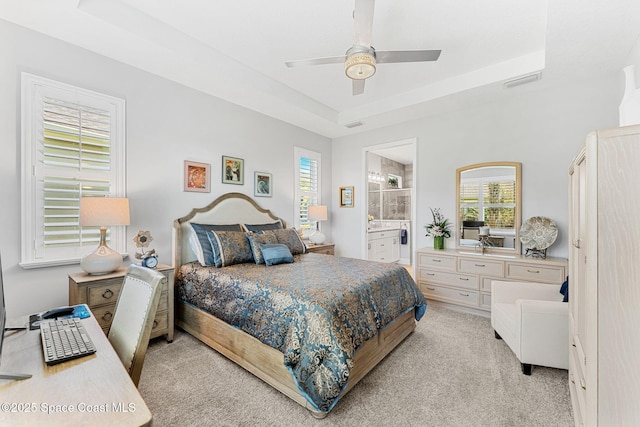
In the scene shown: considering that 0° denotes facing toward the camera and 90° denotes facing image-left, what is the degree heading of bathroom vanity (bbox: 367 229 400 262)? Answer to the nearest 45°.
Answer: approximately 45°

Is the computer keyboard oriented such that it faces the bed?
yes

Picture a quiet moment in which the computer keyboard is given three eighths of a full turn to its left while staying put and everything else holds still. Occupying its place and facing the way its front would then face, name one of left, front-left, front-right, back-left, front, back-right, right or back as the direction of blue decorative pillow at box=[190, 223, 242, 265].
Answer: right

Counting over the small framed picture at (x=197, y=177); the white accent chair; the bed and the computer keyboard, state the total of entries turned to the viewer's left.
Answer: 1

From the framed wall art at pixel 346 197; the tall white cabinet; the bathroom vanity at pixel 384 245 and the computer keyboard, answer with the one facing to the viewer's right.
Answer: the computer keyboard

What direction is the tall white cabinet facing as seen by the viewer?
to the viewer's left

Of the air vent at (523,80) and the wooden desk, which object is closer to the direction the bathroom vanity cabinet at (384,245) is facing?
the wooden desk

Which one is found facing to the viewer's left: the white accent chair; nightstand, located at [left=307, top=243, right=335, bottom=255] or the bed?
the white accent chair

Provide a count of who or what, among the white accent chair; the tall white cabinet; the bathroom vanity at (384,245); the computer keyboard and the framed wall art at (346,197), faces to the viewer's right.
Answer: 1

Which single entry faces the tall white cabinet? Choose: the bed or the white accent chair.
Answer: the bed

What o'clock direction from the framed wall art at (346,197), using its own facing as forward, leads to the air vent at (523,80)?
The air vent is roughly at 9 o'clock from the framed wall art.

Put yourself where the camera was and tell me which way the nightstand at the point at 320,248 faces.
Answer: facing the viewer and to the right of the viewer

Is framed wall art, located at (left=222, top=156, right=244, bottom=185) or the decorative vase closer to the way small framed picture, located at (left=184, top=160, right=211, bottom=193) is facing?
the decorative vase

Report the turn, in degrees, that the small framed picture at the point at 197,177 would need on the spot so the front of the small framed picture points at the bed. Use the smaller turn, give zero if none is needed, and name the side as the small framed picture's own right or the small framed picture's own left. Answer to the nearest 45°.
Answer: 0° — it already faces it

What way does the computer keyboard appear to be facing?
to the viewer's right

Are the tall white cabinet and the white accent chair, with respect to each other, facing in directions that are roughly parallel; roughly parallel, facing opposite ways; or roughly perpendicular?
roughly parallel

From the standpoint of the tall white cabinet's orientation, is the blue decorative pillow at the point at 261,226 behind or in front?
in front

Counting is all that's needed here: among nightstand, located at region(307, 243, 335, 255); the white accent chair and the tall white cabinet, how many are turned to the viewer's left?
2
